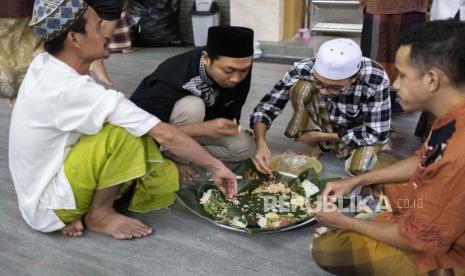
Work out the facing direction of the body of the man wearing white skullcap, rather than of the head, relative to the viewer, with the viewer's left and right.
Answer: facing the viewer and to the left of the viewer

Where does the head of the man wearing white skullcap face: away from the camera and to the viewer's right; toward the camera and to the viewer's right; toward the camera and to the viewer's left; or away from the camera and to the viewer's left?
toward the camera and to the viewer's left

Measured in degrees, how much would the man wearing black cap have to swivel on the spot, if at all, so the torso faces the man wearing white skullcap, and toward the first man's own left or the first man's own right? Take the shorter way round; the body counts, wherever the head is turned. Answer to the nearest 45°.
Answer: approximately 45° to the first man's own left

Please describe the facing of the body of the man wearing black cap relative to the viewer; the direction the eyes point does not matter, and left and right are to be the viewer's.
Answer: facing the viewer and to the right of the viewer

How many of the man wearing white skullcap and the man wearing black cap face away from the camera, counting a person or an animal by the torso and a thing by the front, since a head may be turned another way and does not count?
0
